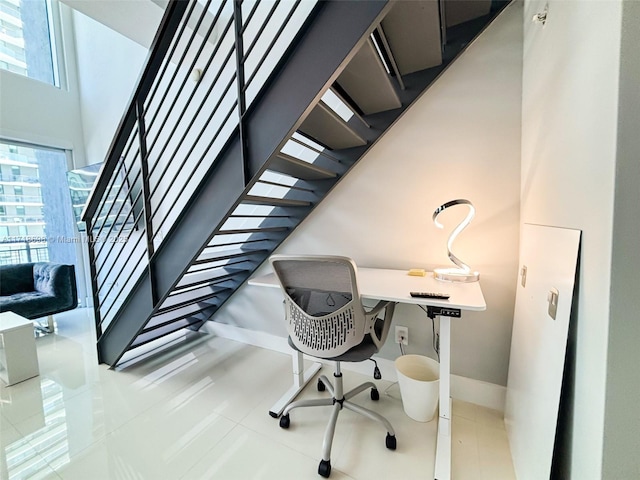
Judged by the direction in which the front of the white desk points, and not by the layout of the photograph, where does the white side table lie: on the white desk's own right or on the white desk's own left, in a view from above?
on the white desk's own right

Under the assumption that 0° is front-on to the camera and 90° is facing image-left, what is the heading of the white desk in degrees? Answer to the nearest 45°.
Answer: approximately 45°

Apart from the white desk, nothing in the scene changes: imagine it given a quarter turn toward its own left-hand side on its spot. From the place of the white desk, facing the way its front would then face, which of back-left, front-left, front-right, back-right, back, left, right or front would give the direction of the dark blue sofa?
back-right
